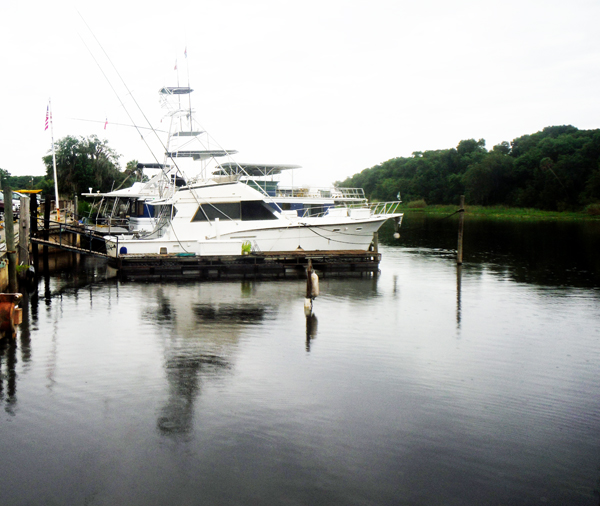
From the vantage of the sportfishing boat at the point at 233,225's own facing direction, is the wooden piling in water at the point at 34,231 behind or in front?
behind

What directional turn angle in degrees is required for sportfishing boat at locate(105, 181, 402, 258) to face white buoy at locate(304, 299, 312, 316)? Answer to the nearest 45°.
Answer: approximately 90° to its right

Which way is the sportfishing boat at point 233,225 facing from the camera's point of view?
to the viewer's right

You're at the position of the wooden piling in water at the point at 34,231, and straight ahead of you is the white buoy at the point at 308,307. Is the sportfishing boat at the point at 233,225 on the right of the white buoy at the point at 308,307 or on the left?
left

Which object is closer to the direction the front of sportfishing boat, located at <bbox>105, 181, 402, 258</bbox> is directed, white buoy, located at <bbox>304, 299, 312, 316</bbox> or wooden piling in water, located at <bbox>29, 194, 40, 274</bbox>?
the white buoy

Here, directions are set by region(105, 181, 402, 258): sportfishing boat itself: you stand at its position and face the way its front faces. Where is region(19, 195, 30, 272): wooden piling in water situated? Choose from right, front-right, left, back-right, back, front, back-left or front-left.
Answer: back-right

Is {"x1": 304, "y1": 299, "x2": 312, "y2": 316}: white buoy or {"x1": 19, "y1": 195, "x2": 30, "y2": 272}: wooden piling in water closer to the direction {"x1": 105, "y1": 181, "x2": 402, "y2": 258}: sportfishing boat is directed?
the white buoy

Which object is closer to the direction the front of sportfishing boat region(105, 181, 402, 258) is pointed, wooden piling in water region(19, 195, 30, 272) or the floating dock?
the floating dock
